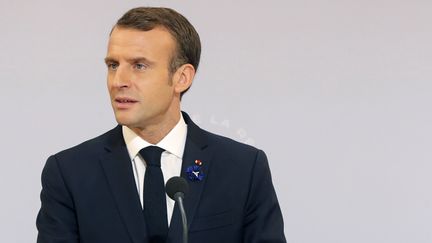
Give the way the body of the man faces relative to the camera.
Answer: toward the camera

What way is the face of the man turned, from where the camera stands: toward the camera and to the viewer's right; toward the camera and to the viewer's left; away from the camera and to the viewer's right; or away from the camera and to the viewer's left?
toward the camera and to the viewer's left
